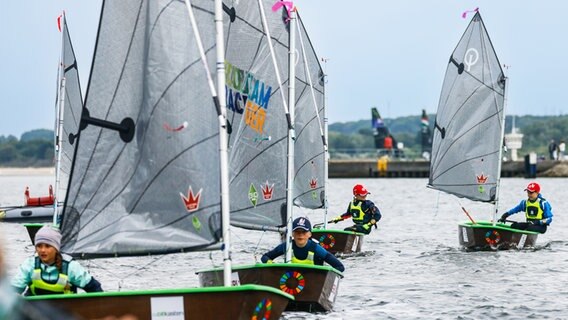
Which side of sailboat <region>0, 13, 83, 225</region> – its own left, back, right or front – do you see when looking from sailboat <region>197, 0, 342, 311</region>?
left

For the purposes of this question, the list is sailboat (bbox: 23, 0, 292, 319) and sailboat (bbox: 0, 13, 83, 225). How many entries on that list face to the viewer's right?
1

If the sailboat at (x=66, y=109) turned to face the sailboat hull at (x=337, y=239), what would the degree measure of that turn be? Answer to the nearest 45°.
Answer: approximately 135° to its left

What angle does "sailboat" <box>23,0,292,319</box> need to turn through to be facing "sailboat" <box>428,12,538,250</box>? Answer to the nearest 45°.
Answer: approximately 45° to its left

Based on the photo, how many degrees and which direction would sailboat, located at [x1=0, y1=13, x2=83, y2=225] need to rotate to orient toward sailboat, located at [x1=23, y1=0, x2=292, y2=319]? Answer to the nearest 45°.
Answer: approximately 90° to its left
